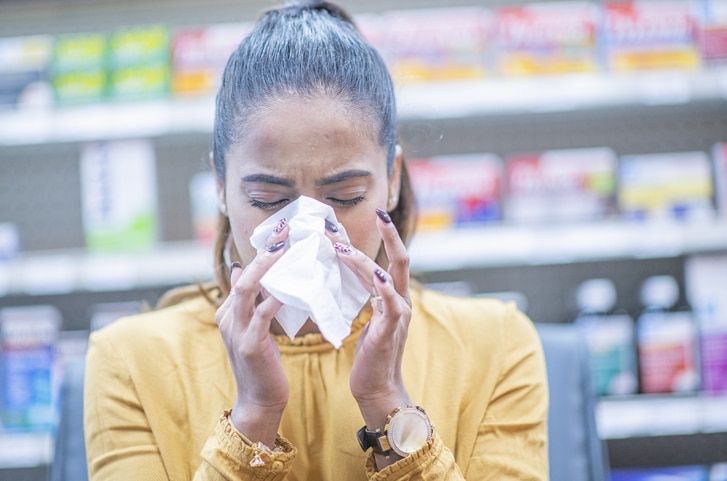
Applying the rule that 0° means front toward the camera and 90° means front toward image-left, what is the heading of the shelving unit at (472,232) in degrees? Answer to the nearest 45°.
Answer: approximately 0°

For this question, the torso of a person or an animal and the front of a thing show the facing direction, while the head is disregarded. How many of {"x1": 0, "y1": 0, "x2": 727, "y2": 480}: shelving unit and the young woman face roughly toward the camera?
2

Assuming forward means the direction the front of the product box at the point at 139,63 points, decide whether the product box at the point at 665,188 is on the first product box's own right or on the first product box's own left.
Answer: on the first product box's own left

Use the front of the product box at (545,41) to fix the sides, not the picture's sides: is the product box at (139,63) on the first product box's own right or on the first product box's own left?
on the first product box's own right

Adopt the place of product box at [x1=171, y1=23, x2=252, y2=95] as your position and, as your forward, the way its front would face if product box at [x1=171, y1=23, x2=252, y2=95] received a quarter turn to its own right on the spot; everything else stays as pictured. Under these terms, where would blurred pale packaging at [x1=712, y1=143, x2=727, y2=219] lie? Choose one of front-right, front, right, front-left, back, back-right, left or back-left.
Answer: back

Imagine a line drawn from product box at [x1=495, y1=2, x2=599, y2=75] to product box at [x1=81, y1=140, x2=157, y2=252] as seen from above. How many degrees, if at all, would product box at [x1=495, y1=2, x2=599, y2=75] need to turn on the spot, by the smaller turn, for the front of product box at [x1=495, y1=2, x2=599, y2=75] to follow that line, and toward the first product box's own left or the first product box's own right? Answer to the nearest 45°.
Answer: approximately 90° to the first product box's own right

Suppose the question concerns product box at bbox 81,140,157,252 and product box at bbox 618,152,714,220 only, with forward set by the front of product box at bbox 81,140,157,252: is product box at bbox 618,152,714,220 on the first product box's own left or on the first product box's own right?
on the first product box's own left

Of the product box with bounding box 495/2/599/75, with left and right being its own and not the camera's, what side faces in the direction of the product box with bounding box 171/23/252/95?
right
